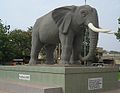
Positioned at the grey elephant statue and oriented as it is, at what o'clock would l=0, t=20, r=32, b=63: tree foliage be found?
The tree foliage is roughly at 7 o'clock from the grey elephant statue.

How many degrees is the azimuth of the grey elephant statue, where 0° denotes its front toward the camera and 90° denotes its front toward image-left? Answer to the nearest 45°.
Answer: approximately 315°

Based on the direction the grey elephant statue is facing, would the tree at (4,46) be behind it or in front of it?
behind

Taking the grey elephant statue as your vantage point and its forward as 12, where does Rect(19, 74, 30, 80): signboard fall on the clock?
The signboard is roughly at 5 o'clock from the grey elephant statue.
